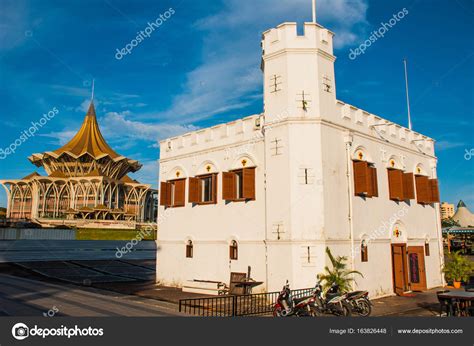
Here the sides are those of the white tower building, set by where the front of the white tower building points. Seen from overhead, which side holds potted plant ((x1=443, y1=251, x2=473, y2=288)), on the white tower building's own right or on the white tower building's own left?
on the white tower building's own left

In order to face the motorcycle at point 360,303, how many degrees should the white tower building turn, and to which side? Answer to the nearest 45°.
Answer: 0° — it already faces it

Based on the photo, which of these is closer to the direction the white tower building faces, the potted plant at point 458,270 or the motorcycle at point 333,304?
the motorcycle

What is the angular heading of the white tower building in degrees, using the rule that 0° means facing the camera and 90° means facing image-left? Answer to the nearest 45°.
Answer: approximately 315°
